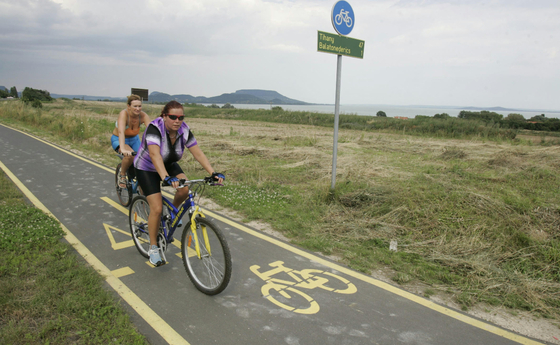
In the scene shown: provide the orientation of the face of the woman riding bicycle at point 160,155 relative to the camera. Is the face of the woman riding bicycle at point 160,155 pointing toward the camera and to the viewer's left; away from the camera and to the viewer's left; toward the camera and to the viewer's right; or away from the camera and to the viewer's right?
toward the camera and to the viewer's right

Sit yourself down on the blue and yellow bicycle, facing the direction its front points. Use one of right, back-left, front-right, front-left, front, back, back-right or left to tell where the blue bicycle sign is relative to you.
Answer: left

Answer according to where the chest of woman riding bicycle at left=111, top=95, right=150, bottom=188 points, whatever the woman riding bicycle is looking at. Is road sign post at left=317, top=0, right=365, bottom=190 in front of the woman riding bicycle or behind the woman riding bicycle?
in front

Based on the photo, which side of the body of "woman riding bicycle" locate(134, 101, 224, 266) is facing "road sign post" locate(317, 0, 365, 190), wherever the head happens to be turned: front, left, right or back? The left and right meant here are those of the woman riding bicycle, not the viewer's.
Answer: left

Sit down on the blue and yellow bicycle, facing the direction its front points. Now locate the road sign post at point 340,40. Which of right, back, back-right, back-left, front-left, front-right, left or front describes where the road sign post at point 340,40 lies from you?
left

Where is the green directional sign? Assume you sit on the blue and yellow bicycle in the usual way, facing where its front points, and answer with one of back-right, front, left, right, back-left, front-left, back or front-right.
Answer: left

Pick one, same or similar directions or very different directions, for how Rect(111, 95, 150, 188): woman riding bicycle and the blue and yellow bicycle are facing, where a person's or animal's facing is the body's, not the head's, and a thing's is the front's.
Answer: same or similar directions

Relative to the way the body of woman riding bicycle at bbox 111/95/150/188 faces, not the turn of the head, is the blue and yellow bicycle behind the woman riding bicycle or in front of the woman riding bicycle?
in front

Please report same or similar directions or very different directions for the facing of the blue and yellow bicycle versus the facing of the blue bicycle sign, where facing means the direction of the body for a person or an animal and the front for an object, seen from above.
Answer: same or similar directions

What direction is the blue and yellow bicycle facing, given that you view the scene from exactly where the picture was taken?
facing the viewer and to the right of the viewer

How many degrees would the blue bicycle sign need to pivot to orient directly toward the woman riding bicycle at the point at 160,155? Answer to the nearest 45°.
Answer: approximately 90° to its right
